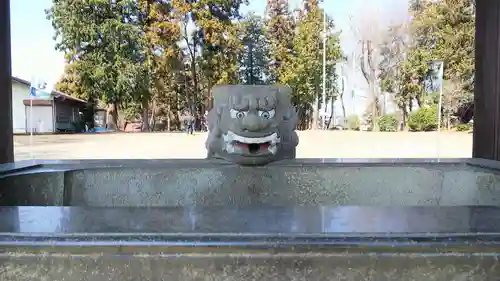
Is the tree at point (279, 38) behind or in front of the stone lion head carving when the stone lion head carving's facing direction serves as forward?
behind

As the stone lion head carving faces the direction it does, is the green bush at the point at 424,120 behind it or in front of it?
behind

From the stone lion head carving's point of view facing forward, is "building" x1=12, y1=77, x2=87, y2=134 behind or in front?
behind

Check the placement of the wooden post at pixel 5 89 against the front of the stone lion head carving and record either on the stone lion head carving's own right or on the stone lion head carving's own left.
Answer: on the stone lion head carving's own right

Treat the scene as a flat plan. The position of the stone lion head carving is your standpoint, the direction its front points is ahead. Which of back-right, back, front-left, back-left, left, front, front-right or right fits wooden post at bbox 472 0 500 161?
left

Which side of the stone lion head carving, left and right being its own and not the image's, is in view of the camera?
front

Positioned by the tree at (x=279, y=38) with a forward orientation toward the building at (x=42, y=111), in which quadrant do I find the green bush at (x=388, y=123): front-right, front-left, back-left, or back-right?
back-left
